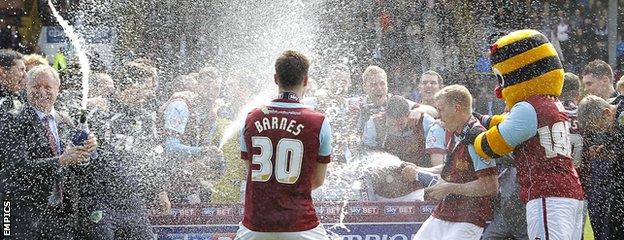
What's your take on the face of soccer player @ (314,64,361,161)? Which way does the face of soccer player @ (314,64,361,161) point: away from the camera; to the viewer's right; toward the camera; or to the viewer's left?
toward the camera

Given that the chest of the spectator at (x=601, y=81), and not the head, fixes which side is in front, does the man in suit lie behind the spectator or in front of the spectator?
in front

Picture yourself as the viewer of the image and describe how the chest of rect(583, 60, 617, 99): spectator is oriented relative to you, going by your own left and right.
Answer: facing the viewer and to the left of the viewer

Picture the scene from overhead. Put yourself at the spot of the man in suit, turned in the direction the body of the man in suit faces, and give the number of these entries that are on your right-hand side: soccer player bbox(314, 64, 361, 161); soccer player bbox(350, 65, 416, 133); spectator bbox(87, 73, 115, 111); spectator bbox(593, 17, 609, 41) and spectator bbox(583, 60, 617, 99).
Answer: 0

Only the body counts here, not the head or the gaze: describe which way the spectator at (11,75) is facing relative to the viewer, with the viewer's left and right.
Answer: facing to the right of the viewer

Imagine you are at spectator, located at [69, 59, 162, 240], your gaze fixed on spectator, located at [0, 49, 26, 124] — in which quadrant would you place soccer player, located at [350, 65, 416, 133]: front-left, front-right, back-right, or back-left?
back-right

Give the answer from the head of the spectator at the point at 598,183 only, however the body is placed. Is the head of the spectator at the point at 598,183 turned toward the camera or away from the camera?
toward the camera

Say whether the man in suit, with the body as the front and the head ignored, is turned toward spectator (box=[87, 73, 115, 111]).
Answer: no

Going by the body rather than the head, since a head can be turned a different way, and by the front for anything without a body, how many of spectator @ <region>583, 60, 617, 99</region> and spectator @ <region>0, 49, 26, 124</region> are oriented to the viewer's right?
1

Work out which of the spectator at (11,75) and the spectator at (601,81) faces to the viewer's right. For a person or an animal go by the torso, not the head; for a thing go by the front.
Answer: the spectator at (11,75)
